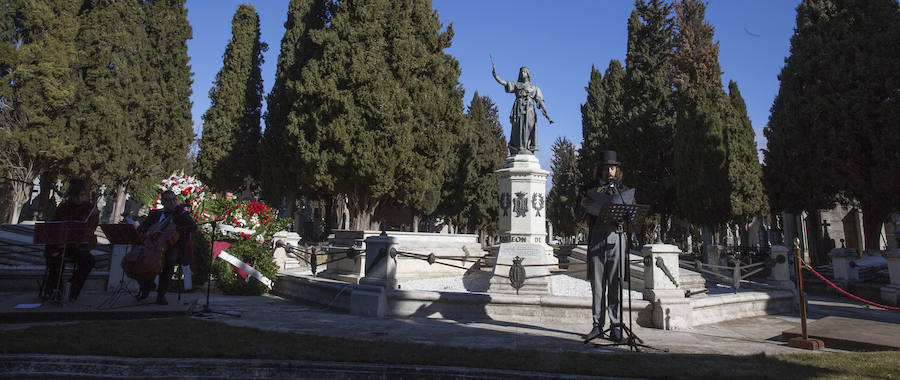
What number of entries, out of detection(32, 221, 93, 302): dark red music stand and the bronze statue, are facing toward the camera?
1

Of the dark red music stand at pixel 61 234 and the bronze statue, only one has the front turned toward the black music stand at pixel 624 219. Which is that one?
the bronze statue

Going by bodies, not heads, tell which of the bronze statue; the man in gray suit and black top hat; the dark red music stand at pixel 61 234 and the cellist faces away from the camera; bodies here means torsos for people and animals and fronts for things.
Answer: the dark red music stand

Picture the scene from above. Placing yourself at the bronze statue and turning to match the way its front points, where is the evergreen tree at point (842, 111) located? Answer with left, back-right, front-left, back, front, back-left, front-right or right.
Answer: back-left

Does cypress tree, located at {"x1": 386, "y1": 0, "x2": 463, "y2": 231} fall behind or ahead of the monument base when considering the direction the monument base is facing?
behind

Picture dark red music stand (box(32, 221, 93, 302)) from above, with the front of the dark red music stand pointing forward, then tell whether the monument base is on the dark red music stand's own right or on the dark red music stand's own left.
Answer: on the dark red music stand's own right

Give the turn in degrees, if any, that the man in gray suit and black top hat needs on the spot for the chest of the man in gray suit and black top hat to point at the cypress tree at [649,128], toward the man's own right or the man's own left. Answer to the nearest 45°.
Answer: approximately 180°

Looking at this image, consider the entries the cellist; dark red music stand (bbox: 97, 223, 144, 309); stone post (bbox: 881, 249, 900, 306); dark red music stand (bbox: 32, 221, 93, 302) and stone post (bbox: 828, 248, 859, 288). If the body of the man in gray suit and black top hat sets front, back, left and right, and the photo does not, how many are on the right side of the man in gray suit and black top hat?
3

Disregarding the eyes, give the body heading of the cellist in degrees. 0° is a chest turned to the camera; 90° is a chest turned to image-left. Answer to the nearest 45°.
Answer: approximately 45°

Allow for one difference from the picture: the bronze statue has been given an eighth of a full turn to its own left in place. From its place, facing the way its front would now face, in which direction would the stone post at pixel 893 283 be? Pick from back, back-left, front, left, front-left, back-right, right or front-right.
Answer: front-left

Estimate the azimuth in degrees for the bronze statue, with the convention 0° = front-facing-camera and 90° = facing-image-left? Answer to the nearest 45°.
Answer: approximately 0°

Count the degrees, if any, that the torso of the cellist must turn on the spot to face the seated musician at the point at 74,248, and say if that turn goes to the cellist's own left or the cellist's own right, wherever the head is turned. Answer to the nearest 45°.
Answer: approximately 45° to the cellist's own right

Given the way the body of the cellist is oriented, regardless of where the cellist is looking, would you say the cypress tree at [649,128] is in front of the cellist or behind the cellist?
behind

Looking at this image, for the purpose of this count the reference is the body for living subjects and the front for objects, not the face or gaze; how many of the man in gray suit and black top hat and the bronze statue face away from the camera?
0

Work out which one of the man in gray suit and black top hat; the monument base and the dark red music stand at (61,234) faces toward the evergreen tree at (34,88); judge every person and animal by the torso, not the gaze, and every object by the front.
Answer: the dark red music stand
